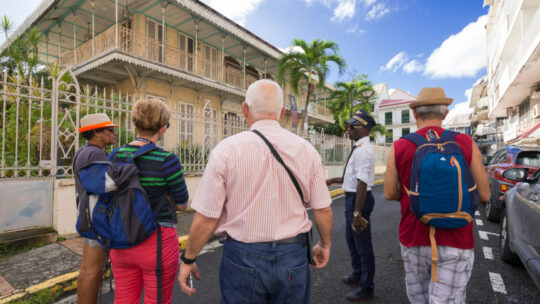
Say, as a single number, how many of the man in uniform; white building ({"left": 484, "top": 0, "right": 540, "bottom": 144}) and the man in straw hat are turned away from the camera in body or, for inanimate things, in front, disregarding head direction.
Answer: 1

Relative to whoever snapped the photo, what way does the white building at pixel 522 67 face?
facing to the left of the viewer

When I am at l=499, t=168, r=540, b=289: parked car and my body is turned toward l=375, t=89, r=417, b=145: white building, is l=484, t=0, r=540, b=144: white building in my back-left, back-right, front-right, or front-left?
front-right

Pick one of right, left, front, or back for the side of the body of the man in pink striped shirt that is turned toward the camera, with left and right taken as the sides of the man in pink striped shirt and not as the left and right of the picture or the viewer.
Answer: back

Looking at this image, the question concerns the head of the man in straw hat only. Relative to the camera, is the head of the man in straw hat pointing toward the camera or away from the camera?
away from the camera

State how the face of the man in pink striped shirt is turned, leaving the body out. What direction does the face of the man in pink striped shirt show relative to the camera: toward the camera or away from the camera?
away from the camera

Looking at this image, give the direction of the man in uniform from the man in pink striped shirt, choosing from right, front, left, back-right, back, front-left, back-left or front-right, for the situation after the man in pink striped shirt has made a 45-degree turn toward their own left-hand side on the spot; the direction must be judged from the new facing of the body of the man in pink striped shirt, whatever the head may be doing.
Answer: right

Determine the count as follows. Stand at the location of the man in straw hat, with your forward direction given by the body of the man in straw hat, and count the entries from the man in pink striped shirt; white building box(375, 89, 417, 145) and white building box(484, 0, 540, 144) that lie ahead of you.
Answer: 2

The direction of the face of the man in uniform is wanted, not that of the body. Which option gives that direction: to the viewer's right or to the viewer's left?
to the viewer's left

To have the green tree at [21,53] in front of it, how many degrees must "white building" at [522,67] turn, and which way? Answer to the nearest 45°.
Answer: approximately 45° to its left

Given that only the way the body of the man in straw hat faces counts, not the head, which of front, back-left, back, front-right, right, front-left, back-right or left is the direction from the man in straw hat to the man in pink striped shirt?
back-left

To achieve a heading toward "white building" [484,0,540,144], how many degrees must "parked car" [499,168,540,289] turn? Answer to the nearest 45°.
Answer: approximately 45° to its right

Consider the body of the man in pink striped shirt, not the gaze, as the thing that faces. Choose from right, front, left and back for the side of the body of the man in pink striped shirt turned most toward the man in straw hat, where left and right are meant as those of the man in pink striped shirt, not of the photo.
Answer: right

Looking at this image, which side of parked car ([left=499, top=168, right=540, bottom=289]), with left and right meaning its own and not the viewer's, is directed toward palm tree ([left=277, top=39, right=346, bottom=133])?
front
